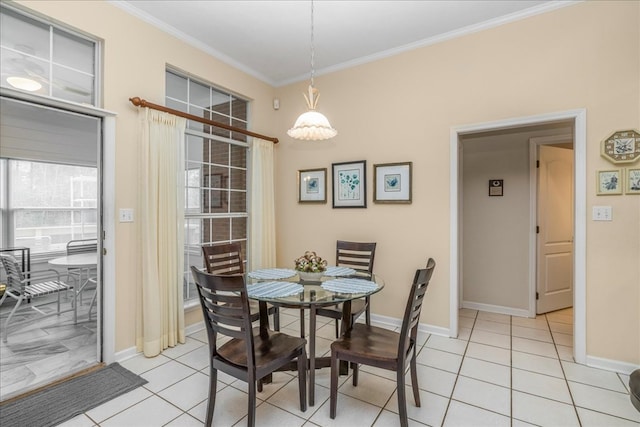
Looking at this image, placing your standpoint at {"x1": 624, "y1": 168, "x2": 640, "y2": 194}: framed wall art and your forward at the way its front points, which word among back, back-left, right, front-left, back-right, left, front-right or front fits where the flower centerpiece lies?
front-right

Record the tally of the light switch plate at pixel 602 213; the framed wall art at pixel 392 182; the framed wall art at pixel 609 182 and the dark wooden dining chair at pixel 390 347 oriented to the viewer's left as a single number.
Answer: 1

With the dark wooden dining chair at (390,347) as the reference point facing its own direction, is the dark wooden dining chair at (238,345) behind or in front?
in front

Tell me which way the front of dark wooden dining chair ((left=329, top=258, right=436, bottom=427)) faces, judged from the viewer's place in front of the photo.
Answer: facing to the left of the viewer

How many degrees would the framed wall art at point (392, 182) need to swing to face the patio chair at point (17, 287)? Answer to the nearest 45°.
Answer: approximately 90° to its right

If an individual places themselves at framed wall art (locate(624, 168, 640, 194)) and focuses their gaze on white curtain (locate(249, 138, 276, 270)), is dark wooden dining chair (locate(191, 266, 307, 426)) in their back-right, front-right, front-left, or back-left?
front-left

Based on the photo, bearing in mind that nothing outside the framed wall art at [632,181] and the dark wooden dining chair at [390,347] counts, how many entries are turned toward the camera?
1

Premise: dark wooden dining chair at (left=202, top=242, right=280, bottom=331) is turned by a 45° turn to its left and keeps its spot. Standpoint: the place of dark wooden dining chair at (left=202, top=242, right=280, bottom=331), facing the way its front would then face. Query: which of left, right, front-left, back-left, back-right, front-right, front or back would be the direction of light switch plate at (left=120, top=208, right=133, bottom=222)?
back

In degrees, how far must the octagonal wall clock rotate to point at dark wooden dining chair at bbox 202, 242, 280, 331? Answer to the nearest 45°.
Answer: approximately 45° to its right

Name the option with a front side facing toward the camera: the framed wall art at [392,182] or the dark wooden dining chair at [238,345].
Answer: the framed wall art

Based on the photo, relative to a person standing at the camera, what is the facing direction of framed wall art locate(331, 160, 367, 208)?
facing the viewer and to the left of the viewer

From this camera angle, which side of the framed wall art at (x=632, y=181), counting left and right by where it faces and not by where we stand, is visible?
front

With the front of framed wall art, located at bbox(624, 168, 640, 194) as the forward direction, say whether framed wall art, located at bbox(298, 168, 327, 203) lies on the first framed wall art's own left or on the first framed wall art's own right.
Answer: on the first framed wall art's own right

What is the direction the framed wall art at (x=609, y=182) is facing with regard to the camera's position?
facing the viewer
